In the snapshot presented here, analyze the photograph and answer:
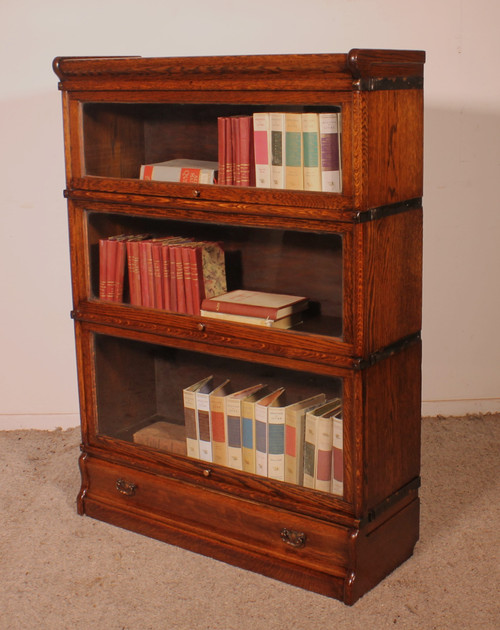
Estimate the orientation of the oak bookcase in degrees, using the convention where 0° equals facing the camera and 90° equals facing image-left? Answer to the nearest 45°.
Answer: approximately 45°
